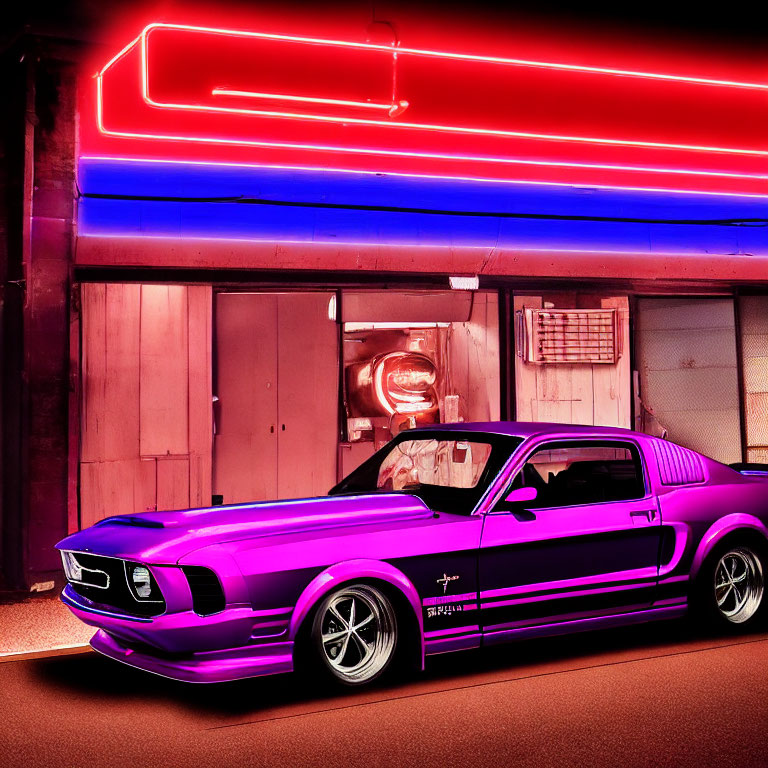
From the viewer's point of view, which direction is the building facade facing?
toward the camera

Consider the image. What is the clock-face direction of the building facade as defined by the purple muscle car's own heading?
The building facade is roughly at 4 o'clock from the purple muscle car.

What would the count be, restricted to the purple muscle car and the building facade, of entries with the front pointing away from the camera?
0

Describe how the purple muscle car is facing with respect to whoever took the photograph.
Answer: facing the viewer and to the left of the viewer

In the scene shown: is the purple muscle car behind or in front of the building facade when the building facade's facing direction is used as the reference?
in front
